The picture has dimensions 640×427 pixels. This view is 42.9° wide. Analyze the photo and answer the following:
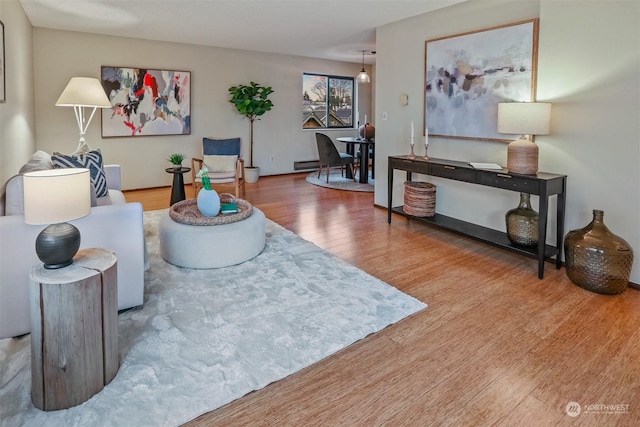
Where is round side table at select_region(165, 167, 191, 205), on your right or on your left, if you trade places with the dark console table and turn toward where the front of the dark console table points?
on your right

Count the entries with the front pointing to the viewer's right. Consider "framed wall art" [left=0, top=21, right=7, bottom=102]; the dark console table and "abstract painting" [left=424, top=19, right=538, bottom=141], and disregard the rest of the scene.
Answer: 1

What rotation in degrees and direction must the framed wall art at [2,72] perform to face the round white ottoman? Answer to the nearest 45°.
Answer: approximately 45° to its right

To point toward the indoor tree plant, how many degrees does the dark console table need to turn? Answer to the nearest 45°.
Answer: approximately 90° to its right

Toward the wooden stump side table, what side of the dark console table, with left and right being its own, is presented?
front

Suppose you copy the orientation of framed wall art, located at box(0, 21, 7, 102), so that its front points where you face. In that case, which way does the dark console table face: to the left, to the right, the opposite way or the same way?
the opposite way

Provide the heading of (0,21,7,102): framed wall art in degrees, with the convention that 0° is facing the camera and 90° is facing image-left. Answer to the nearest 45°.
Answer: approximately 270°

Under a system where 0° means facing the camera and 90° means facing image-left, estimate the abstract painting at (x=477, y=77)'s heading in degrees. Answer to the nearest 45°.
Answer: approximately 45°

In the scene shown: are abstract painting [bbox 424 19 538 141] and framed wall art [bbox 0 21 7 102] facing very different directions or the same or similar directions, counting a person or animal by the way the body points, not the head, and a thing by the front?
very different directions

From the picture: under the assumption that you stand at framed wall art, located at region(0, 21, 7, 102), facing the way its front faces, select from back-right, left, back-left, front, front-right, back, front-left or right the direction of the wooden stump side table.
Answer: right

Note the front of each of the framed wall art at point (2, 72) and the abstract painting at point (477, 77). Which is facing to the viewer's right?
the framed wall art

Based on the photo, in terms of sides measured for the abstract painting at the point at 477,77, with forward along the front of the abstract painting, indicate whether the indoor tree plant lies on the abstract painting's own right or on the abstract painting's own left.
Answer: on the abstract painting's own right

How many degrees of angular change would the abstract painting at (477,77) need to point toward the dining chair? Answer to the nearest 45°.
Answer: approximately 90° to its right
